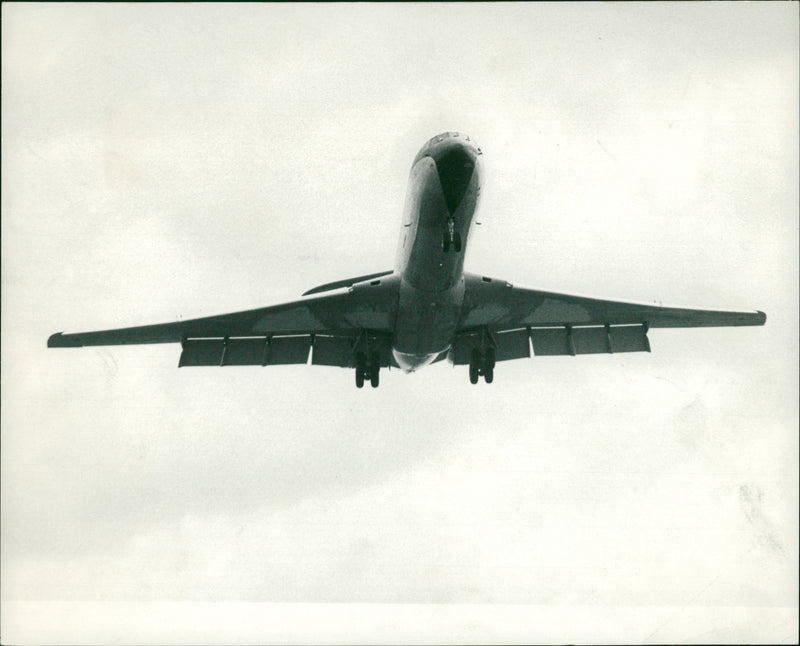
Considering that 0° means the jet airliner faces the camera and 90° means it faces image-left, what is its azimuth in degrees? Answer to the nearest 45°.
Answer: approximately 0°
